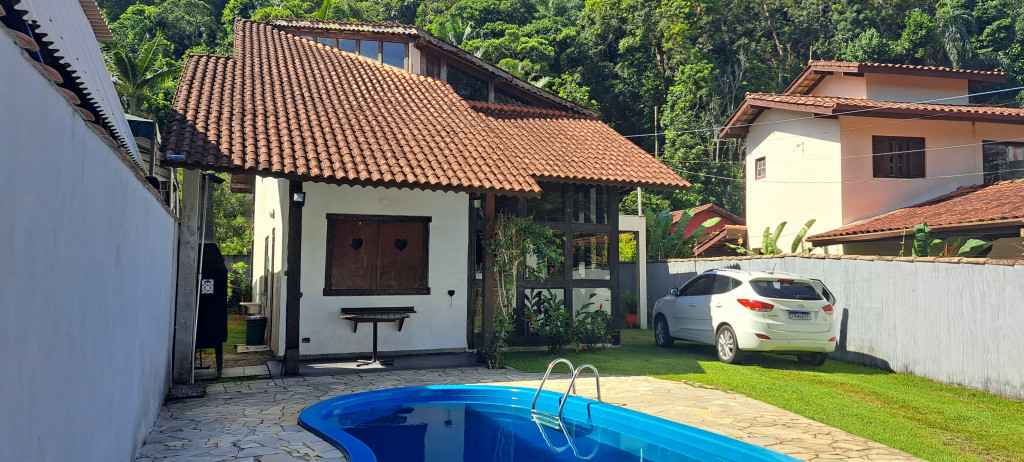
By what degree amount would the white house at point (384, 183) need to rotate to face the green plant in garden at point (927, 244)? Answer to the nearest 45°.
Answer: approximately 90° to its left

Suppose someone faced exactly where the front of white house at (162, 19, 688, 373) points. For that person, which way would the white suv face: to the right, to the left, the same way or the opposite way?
the opposite way

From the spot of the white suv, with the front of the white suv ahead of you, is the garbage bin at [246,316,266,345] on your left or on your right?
on your left

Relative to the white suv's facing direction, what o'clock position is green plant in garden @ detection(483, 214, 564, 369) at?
The green plant in garden is roughly at 10 o'clock from the white suv.

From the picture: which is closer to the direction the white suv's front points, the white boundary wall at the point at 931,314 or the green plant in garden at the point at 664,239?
the green plant in garden

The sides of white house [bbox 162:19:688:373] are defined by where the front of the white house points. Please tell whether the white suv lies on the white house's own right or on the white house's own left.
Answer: on the white house's own left

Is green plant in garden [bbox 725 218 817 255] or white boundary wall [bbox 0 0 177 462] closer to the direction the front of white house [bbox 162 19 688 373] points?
the white boundary wall

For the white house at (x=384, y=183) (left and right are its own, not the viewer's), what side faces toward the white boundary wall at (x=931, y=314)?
left

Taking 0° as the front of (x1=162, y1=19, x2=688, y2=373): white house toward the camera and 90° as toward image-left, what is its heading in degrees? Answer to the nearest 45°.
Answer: approximately 0°

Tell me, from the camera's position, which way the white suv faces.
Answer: facing away from the viewer and to the left of the viewer

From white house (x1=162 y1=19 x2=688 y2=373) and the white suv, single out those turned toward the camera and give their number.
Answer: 1

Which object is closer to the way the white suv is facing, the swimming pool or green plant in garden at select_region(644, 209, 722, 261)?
the green plant in garden
